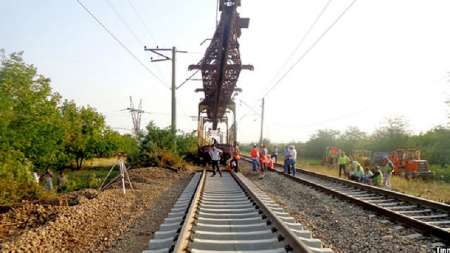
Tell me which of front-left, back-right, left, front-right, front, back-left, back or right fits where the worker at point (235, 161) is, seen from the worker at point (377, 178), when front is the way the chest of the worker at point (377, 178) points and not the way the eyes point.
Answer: front-right

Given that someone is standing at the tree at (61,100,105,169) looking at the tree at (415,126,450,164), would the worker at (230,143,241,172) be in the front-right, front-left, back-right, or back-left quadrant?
front-right

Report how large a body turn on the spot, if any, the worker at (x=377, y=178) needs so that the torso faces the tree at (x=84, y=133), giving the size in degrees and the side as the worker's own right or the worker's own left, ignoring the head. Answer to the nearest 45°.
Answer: approximately 45° to the worker's own right

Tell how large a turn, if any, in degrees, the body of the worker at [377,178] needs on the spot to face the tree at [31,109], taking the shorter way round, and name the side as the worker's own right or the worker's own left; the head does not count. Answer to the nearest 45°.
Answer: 0° — they already face it

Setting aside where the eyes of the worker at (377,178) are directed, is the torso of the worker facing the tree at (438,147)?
no

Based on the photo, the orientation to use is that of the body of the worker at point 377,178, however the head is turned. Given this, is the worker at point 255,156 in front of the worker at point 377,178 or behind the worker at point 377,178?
in front

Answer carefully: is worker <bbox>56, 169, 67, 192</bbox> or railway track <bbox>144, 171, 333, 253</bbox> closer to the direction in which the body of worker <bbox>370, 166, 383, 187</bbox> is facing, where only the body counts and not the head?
the worker

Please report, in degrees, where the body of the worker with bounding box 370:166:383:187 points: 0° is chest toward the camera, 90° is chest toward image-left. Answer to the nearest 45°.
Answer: approximately 90°

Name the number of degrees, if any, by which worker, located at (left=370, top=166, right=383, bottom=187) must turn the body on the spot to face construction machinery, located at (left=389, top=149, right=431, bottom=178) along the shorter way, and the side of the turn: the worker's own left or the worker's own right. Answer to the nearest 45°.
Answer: approximately 90° to the worker's own right
